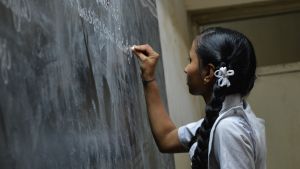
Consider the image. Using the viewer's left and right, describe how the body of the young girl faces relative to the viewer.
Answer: facing away from the viewer and to the left of the viewer
